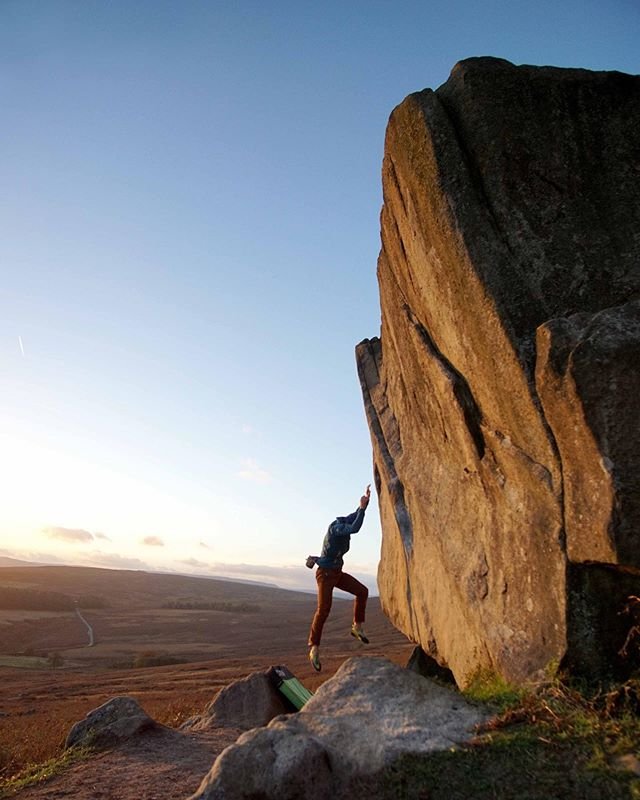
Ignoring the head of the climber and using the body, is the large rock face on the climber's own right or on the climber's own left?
on the climber's own right

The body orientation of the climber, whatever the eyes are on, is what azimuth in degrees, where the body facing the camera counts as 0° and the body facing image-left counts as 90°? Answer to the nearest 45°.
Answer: approximately 270°

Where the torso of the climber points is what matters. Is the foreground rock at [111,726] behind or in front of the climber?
behind

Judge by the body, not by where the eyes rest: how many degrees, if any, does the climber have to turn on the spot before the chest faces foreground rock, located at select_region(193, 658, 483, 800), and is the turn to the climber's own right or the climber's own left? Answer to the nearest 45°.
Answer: approximately 90° to the climber's own right

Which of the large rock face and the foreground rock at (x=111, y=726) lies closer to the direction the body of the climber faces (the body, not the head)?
the large rock face
